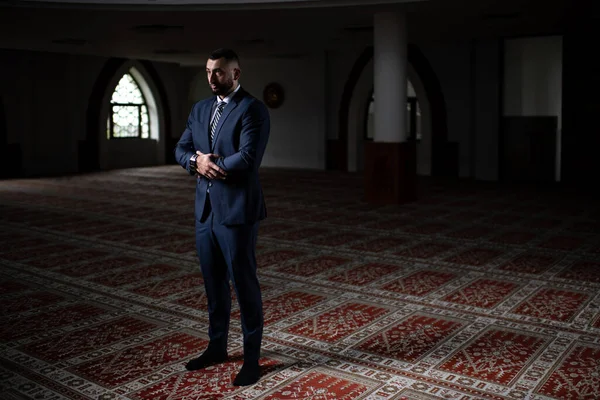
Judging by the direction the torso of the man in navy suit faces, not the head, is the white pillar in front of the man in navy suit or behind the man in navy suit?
behind

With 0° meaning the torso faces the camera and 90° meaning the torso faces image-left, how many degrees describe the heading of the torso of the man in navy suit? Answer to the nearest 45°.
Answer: approximately 45°

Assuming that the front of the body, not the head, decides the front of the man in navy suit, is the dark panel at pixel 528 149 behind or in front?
behind

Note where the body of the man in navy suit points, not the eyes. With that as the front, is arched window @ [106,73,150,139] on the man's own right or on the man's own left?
on the man's own right

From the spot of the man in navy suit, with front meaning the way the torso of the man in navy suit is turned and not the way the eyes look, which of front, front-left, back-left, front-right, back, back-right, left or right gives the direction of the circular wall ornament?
back-right
